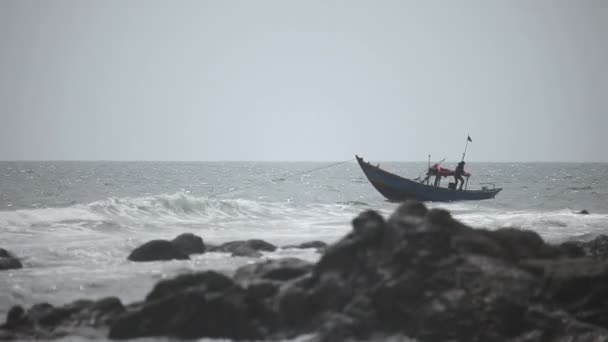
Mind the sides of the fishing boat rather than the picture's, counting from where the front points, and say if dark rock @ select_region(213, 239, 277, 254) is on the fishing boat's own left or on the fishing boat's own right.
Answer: on the fishing boat's own left

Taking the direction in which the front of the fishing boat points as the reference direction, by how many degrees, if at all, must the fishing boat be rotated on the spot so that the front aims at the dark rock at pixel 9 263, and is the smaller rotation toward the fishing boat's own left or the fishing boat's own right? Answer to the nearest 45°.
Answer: approximately 90° to the fishing boat's own left

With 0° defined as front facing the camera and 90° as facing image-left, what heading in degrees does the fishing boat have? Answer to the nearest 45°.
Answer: approximately 90°

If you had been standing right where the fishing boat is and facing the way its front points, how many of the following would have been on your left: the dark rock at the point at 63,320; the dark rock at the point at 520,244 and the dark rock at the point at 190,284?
3

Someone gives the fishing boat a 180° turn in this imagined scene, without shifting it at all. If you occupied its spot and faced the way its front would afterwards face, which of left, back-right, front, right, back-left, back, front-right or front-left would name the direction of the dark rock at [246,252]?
right

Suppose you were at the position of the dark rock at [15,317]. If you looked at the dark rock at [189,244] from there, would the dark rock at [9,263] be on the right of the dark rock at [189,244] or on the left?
left

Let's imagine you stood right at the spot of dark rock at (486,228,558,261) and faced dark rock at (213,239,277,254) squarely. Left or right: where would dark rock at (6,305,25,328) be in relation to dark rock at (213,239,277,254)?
left

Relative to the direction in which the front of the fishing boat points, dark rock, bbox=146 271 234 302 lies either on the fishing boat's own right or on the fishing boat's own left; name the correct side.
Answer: on the fishing boat's own left

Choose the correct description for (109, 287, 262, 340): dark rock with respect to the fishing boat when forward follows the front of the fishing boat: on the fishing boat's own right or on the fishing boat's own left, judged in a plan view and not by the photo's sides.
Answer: on the fishing boat's own left

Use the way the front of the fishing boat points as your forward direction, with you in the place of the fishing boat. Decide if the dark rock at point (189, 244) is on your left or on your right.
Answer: on your left

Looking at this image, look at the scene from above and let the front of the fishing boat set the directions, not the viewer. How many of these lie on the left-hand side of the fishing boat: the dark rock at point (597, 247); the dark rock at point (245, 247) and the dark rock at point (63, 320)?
3

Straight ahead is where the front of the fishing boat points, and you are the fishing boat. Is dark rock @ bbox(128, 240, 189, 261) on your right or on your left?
on your left

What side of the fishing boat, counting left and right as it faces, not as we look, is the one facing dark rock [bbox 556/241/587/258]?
left

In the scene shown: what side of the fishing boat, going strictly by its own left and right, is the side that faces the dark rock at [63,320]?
left
